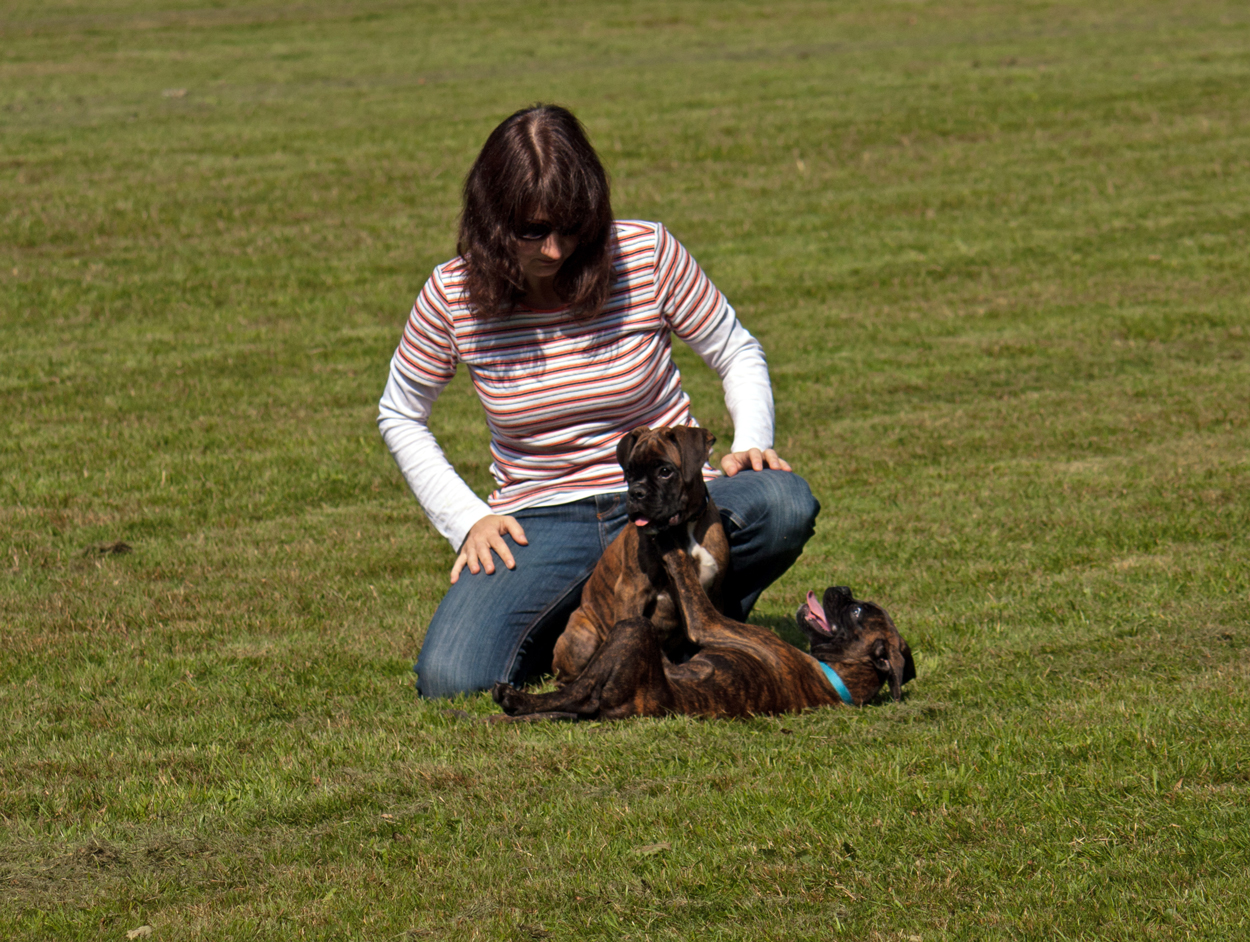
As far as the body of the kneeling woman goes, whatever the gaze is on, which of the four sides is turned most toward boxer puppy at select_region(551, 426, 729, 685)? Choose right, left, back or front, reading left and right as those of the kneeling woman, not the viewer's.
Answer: front

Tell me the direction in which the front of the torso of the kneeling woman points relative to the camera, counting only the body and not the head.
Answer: toward the camera

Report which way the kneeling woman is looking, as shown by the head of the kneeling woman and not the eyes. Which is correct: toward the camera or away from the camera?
toward the camera

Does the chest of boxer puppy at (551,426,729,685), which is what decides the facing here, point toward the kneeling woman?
no
